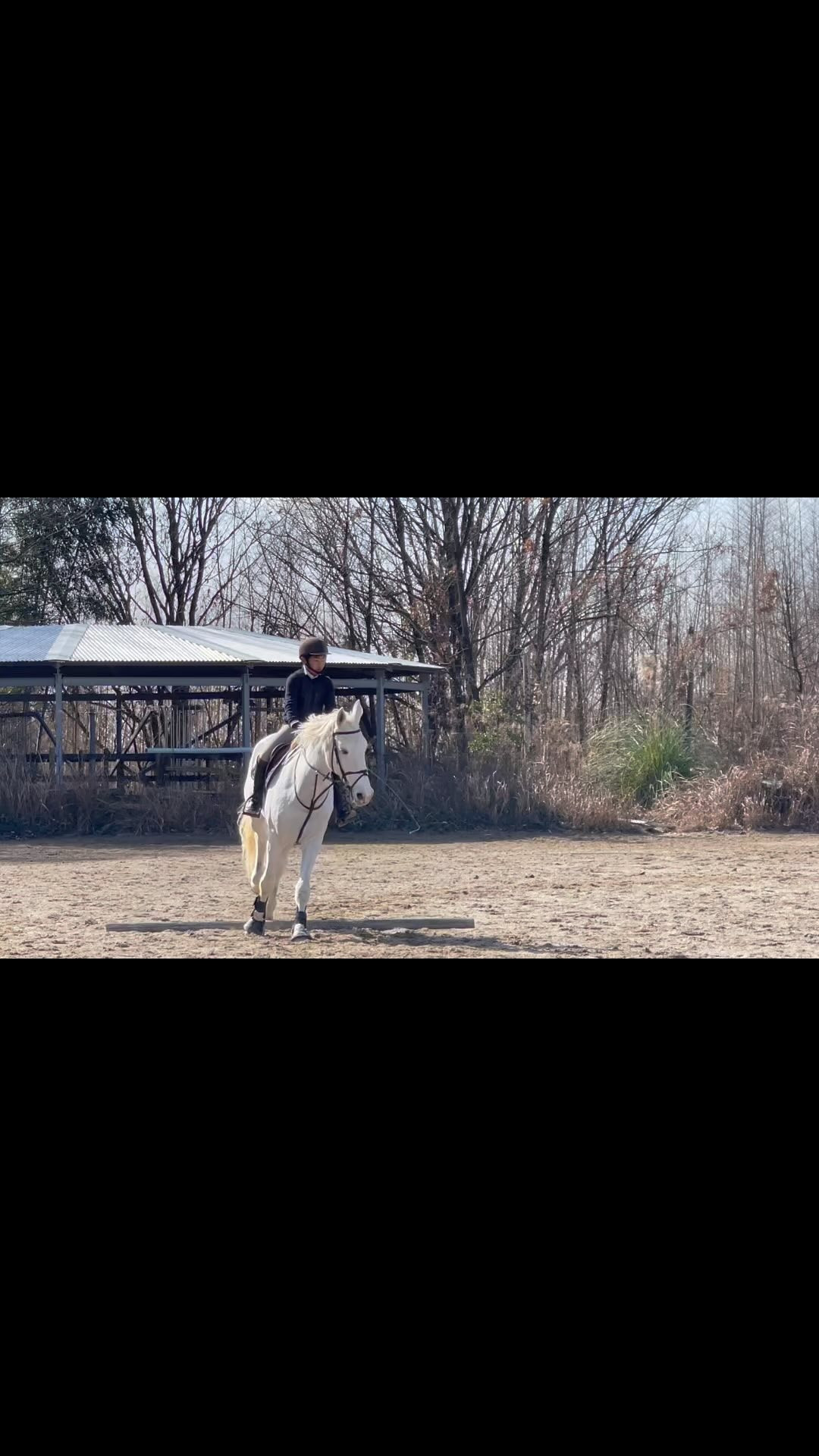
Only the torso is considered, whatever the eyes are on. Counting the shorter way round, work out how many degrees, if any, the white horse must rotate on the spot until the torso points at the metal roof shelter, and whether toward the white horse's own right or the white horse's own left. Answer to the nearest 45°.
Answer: approximately 135° to the white horse's own left

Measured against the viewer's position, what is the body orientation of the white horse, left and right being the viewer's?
facing the viewer and to the right of the viewer

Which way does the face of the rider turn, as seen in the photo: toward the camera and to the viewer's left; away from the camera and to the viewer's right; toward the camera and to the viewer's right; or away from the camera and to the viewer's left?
toward the camera and to the viewer's right
